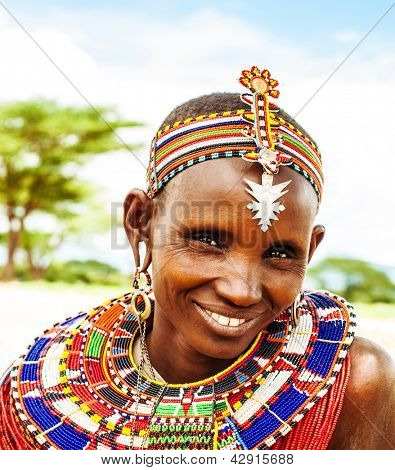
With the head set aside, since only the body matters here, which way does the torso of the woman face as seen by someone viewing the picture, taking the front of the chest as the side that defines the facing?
toward the camera
